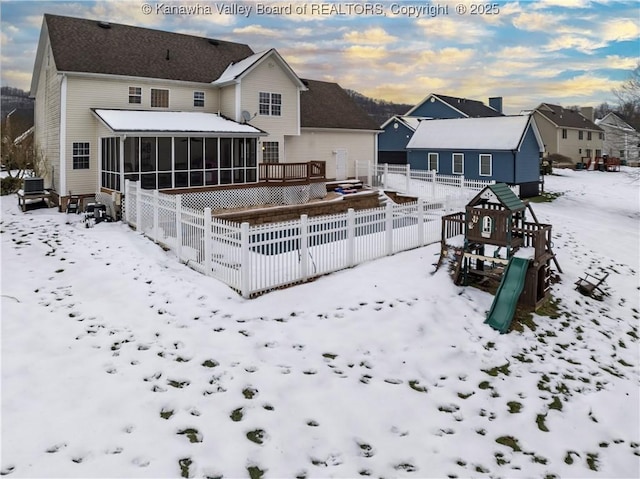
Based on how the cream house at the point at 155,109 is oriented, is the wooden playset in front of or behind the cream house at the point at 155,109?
behind

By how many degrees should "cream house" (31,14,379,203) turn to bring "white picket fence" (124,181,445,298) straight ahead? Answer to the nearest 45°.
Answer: approximately 135° to its left

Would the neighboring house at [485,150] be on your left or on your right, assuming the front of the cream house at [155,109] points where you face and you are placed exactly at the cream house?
on your right

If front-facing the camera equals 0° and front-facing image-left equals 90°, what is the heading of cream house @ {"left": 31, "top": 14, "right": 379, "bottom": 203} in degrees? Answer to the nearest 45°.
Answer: approximately 135°
